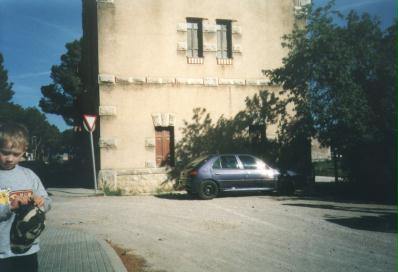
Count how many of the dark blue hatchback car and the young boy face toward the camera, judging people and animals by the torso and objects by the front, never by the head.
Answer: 1

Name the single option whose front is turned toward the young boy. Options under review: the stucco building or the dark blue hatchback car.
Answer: the stucco building

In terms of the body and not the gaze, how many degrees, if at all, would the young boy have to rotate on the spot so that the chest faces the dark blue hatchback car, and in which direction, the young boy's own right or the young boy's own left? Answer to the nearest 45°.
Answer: approximately 135° to the young boy's own left

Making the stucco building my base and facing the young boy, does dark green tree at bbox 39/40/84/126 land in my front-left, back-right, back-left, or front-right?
back-right

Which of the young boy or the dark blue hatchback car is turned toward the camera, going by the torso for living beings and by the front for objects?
the young boy

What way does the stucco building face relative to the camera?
toward the camera

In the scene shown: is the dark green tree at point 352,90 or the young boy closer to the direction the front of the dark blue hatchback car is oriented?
the dark green tree

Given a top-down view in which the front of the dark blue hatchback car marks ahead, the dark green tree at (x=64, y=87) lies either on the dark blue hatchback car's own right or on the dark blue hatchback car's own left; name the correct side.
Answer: on the dark blue hatchback car's own left

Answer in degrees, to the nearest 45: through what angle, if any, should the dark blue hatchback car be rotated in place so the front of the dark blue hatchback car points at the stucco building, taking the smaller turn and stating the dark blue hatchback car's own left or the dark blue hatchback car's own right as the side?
approximately 90° to the dark blue hatchback car's own left

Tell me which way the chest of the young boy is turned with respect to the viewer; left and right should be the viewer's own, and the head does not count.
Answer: facing the viewer

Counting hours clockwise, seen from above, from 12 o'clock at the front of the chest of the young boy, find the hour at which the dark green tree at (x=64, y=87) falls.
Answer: The dark green tree is roughly at 6 o'clock from the young boy.

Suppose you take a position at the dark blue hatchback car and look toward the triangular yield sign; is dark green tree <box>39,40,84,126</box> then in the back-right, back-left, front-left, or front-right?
front-right

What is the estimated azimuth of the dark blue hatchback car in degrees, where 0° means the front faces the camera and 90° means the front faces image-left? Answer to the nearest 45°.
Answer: approximately 225°

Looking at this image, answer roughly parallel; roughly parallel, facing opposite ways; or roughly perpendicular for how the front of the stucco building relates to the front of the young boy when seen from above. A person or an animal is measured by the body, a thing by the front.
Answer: roughly parallel

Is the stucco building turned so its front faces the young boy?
yes

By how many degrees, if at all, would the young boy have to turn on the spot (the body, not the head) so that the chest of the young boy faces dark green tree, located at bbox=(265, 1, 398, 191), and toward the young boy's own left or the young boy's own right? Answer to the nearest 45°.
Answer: approximately 135° to the young boy's own left

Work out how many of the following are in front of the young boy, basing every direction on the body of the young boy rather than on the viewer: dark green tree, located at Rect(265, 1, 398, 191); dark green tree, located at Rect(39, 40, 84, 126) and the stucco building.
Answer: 0
